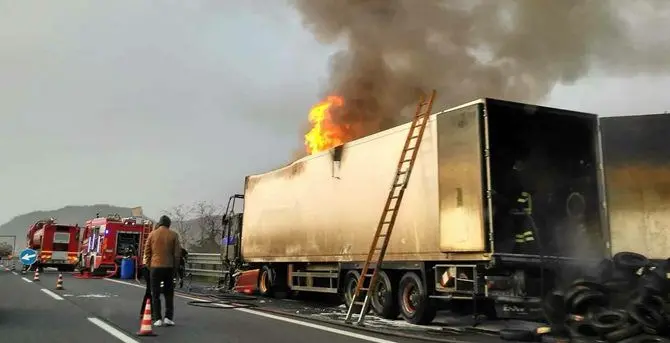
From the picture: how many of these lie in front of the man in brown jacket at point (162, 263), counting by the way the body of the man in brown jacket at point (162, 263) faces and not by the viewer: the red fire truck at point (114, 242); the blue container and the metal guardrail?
3

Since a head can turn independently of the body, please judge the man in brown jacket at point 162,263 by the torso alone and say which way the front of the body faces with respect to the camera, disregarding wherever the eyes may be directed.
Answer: away from the camera

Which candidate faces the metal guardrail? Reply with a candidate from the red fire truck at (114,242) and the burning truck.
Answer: the burning truck

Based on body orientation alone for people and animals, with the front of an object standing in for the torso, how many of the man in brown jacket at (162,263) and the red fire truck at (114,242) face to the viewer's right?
0

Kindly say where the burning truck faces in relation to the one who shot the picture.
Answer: facing away from the viewer and to the left of the viewer

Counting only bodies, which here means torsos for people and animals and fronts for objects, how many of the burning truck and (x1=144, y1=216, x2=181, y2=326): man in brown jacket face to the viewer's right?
0
